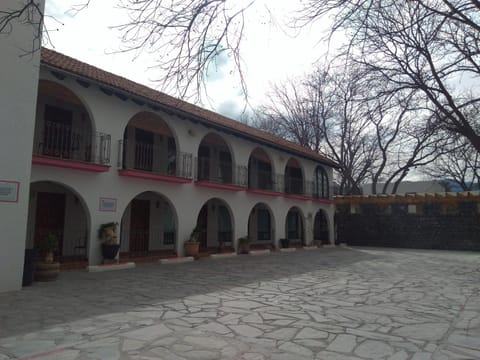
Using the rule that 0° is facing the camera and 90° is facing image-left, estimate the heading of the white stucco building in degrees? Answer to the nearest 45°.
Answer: approximately 315°

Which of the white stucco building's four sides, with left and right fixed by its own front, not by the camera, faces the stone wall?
left
